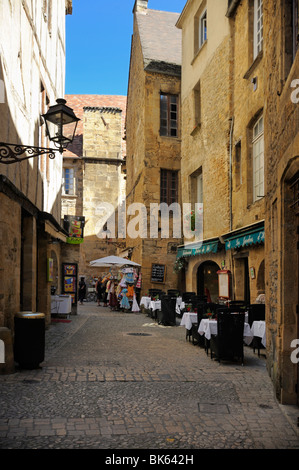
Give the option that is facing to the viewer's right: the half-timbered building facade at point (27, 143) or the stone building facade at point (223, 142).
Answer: the half-timbered building facade at point (27, 143)

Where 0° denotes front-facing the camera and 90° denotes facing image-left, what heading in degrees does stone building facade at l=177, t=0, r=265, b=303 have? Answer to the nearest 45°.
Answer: approximately 45°

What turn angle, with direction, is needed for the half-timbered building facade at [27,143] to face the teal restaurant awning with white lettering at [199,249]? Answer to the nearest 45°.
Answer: approximately 45° to its left

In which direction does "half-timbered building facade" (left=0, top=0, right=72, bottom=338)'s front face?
to the viewer's right

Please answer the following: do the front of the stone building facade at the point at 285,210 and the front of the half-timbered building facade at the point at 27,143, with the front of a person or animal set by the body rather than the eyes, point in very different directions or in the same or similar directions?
very different directions

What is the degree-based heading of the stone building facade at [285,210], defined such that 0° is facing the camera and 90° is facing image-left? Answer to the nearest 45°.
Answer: approximately 90°

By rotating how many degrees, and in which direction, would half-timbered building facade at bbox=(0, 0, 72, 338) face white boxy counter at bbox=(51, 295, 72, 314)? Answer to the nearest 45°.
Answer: approximately 90° to its left

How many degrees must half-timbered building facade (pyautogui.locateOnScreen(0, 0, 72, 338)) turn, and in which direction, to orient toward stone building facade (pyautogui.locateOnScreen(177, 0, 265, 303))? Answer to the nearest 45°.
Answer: approximately 45° to its left

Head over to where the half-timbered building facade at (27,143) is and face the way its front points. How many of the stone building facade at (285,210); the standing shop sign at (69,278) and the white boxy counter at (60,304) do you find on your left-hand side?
2

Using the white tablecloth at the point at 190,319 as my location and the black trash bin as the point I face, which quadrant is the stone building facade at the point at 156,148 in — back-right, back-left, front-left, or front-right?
back-right

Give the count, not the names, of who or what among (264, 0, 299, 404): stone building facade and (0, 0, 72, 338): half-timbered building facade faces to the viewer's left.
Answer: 1

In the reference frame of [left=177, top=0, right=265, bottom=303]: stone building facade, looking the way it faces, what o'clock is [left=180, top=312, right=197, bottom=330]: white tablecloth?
The white tablecloth is roughly at 11 o'clock from the stone building facade.

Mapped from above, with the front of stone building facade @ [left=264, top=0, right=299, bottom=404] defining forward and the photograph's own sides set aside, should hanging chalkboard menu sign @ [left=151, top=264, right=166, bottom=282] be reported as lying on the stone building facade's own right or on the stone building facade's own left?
on the stone building facade's own right

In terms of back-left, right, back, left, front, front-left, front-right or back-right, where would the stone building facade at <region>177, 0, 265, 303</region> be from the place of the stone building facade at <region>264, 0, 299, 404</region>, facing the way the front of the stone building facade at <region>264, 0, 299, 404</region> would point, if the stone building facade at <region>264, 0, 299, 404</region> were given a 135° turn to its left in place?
back-left
